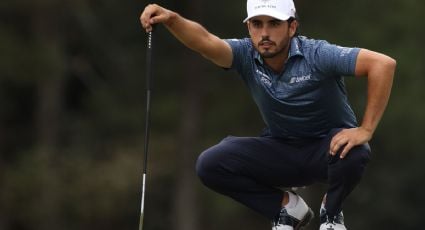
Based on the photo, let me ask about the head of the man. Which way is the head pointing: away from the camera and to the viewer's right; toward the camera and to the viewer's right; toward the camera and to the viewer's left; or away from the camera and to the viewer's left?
toward the camera and to the viewer's left

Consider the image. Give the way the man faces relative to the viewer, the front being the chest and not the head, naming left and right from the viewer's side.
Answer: facing the viewer and to the left of the viewer
